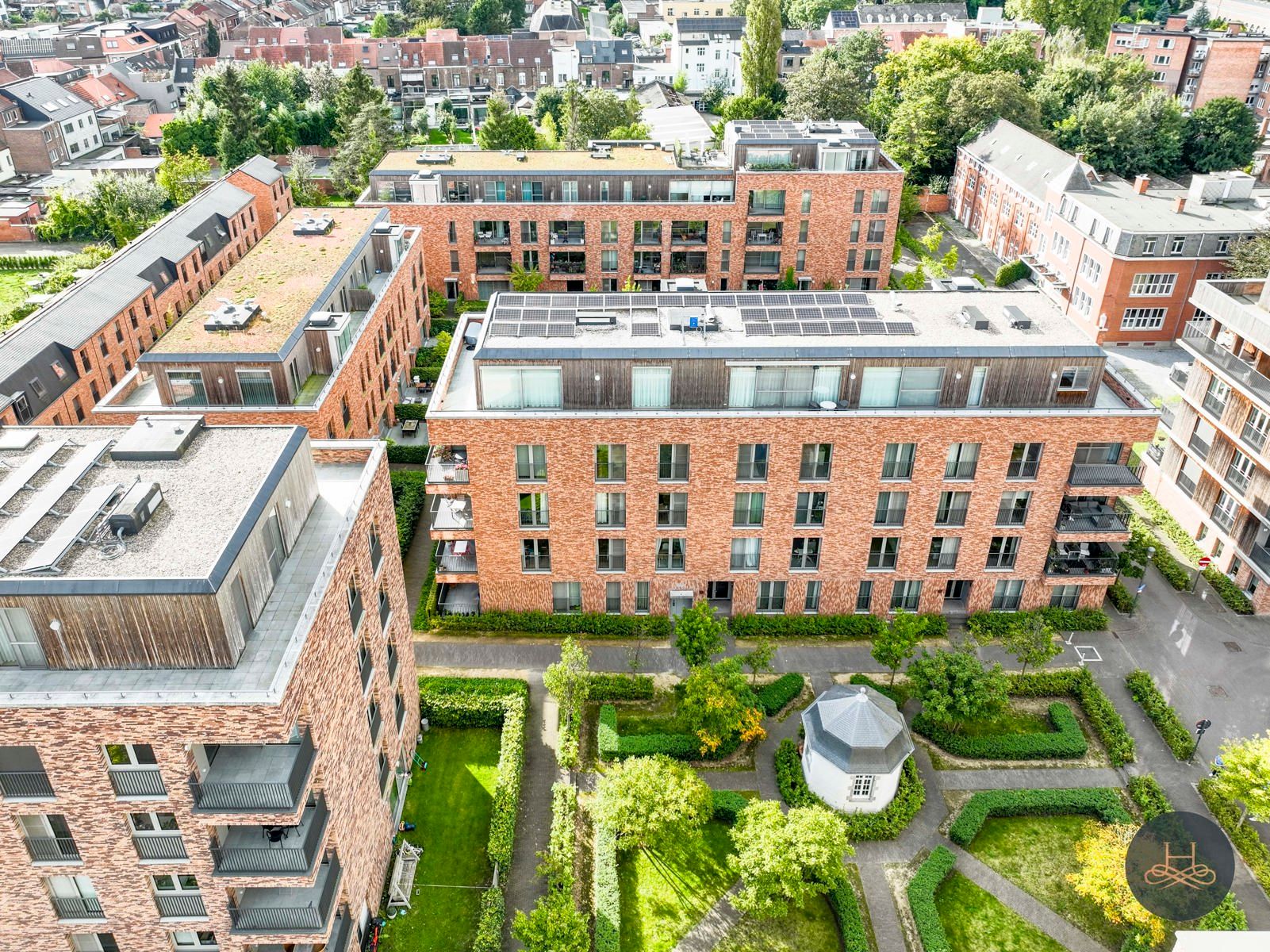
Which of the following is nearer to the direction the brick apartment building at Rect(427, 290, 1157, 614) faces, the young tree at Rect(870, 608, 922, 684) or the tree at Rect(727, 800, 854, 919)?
the tree

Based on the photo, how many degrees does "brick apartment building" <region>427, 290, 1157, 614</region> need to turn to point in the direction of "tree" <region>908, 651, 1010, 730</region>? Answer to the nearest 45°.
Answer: approximately 45° to its left

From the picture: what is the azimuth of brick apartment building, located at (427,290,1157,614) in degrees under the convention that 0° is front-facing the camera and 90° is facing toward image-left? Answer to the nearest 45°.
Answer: approximately 0°

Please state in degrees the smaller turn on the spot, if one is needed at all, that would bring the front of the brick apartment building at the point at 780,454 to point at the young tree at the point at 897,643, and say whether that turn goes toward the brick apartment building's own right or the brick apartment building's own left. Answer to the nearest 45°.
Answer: approximately 45° to the brick apartment building's own left

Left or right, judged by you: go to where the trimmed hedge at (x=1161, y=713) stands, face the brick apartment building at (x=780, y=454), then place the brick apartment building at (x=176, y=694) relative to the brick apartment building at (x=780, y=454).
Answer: left

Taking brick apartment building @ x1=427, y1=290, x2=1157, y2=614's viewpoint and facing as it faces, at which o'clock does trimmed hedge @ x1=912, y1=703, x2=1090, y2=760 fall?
The trimmed hedge is roughly at 10 o'clock from the brick apartment building.

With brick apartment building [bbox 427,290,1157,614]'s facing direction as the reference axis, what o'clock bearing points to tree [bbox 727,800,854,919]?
The tree is roughly at 12 o'clock from the brick apartment building.

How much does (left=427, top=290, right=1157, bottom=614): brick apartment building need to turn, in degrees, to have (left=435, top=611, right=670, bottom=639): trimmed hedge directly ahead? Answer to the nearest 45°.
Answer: approximately 90° to its right

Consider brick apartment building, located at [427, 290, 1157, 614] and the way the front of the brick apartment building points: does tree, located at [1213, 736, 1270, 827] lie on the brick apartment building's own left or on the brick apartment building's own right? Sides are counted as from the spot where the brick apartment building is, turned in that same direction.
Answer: on the brick apartment building's own left
